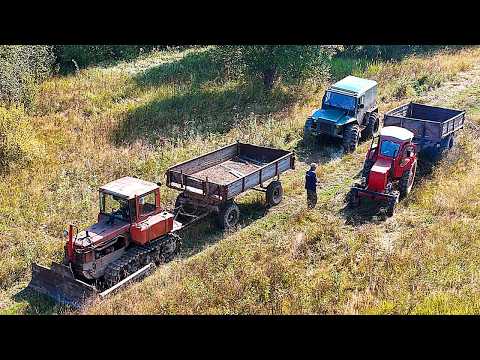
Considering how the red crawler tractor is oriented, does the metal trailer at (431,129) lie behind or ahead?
behind

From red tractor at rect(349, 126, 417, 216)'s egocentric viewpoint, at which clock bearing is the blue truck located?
The blue truck is roughly at 4 o'clock from the red tractor.

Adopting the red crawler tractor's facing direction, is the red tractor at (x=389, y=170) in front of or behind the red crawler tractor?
behind

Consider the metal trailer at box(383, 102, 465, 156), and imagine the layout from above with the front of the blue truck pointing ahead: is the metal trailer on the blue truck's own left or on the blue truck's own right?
on the blue truck's own left

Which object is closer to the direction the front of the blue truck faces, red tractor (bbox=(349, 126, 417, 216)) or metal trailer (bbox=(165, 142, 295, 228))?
the metal trailer

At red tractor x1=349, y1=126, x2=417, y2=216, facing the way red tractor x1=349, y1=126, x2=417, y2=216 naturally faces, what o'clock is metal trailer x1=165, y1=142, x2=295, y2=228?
The metal trailer is roughly at 1 o'clock from the red tractor.

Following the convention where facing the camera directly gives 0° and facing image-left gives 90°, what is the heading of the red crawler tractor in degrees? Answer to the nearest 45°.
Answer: approximately 45°

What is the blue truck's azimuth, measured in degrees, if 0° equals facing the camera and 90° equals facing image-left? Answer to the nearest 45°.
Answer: approximately 45°

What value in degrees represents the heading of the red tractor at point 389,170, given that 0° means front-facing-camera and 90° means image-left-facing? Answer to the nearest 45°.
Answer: approximately 45°
